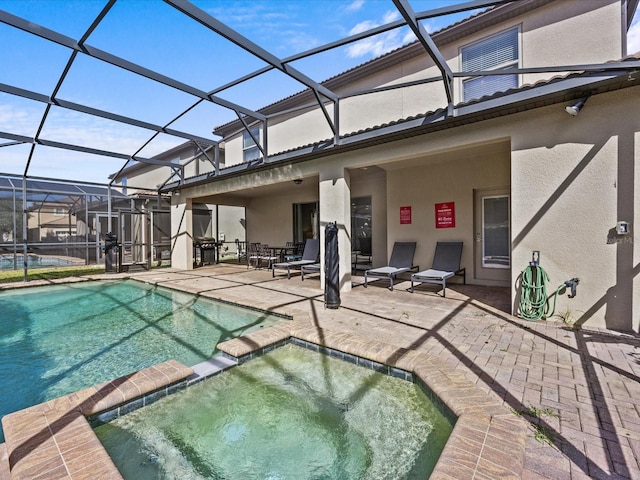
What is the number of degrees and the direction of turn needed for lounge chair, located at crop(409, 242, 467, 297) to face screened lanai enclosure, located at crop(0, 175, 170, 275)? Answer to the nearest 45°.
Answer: approximately 45° to its right

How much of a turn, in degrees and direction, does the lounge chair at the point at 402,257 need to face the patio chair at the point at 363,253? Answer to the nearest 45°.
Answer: approximately 90° to its right

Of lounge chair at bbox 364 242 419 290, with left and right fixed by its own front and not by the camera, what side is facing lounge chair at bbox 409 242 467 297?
left

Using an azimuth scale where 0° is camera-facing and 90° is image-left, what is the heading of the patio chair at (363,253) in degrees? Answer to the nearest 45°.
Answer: approximately 45°

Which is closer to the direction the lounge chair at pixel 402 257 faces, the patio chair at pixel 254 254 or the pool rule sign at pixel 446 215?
the patio chair

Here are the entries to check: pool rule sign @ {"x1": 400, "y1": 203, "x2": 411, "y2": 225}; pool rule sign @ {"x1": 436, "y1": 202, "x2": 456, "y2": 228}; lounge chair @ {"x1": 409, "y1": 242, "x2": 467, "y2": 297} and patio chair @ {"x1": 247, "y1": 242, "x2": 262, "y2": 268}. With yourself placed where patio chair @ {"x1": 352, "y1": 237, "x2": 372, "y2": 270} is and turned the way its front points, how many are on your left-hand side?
3

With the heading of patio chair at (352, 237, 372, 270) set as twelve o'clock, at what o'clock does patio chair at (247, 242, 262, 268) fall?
patio chair at (247, 242, 262, 268) is roughly at 2 o'clock from patio chair at (352, 237, 372, 270).

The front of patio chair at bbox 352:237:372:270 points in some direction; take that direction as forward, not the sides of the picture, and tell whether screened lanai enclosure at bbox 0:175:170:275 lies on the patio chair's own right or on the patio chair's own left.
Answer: on the patio chair's own right

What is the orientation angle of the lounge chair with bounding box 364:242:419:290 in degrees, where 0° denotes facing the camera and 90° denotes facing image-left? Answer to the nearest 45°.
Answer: approximately 45°

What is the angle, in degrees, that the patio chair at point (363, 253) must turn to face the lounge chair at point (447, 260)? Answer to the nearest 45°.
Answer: approximately 90° to its left

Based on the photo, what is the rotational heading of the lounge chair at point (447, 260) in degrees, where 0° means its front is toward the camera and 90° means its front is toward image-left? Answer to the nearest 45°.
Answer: approximately 45°
